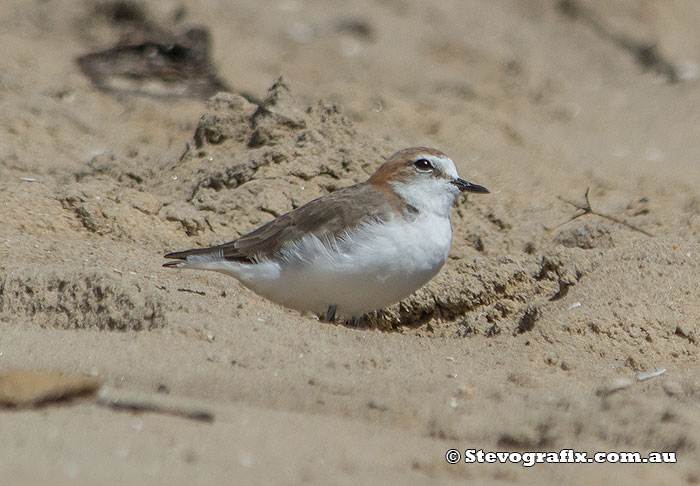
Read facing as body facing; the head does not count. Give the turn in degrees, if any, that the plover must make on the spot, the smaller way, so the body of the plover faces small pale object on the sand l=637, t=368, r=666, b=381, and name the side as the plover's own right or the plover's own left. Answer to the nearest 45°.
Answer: approximately 45° to the plover's own right

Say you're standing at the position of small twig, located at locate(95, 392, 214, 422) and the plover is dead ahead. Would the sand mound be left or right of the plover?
left

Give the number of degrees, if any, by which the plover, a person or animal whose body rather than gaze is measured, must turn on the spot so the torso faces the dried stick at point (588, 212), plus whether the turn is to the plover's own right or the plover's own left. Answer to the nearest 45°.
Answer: approximately 45° to the plover's own left

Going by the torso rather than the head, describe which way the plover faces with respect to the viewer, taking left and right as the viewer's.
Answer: facing to the right of the viewer

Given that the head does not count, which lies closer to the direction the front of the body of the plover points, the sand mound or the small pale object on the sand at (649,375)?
the small pale object on the sand

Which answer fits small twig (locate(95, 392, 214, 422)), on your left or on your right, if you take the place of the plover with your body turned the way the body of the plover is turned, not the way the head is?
on your right
